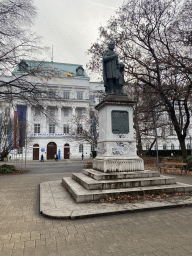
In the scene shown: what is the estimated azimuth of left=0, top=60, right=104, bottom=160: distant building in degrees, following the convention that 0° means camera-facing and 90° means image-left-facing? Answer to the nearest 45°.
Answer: approximately 0°

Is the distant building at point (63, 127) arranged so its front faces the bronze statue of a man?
yes
